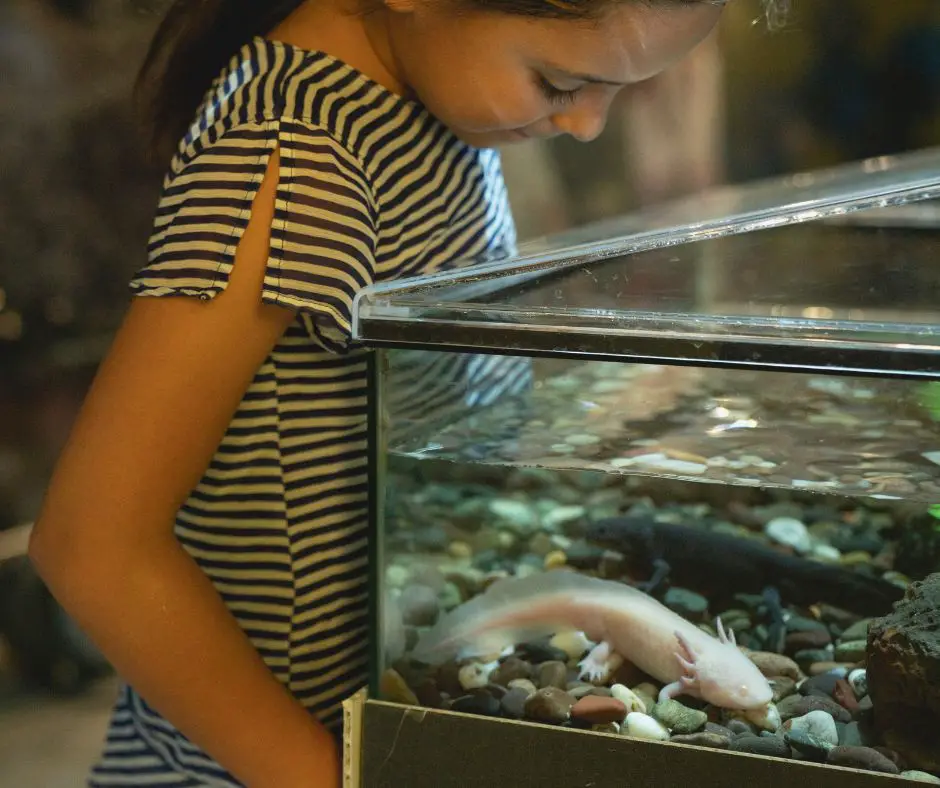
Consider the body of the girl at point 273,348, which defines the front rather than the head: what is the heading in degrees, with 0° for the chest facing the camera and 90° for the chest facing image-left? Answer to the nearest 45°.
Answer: approximately 270°

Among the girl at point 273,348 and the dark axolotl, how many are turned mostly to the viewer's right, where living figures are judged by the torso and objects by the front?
1

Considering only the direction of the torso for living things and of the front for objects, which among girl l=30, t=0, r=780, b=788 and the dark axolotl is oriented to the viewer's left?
the dark axolotl

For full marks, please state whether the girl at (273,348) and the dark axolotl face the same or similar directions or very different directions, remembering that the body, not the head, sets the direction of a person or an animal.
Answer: very different directions

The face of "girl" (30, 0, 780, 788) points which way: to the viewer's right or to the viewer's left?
to the viewer's right

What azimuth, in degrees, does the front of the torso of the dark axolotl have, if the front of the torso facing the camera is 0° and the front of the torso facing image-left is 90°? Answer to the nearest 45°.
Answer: approximately 90°
